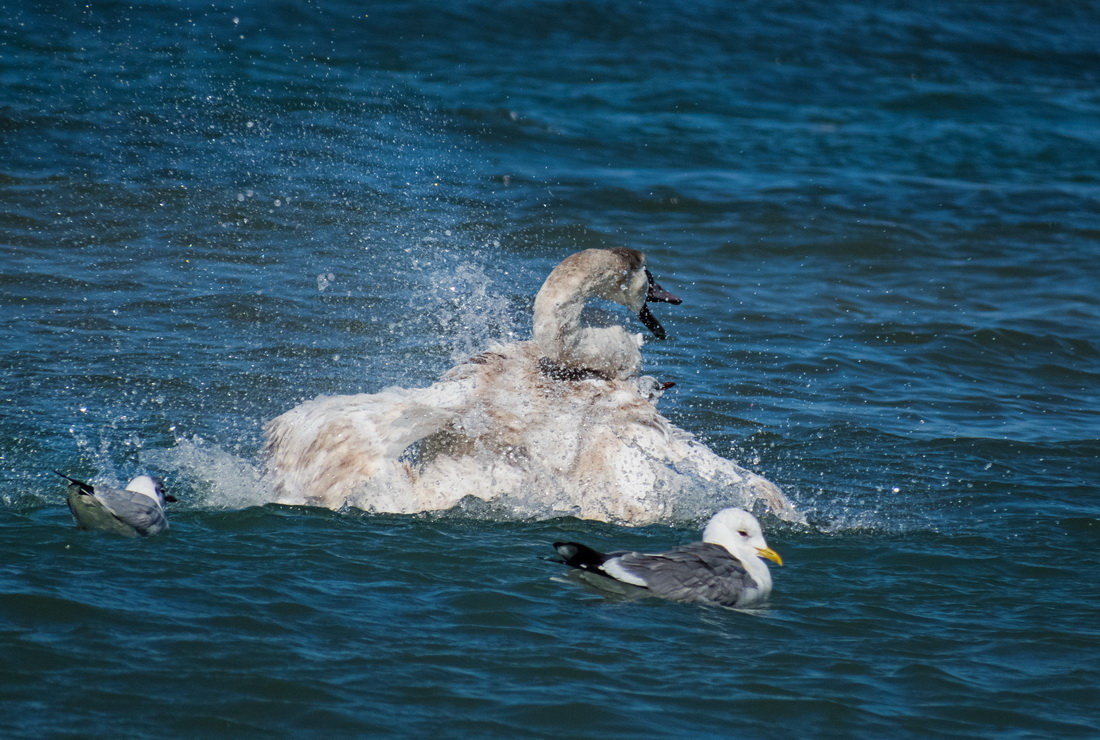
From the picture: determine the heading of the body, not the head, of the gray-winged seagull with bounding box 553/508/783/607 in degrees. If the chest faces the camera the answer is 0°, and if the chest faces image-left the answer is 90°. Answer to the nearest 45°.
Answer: approximately 270°

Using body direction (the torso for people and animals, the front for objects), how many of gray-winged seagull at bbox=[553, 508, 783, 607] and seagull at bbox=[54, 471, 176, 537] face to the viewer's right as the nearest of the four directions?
2

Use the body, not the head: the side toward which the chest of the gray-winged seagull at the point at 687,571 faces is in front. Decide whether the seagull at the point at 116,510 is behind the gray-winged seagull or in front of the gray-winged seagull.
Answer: behind

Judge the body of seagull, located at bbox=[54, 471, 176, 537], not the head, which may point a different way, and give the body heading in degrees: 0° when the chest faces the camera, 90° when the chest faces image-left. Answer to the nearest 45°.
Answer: approximately 270°

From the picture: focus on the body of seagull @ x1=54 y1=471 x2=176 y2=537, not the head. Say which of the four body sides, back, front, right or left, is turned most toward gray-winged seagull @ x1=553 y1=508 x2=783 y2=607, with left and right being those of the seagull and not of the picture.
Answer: right
